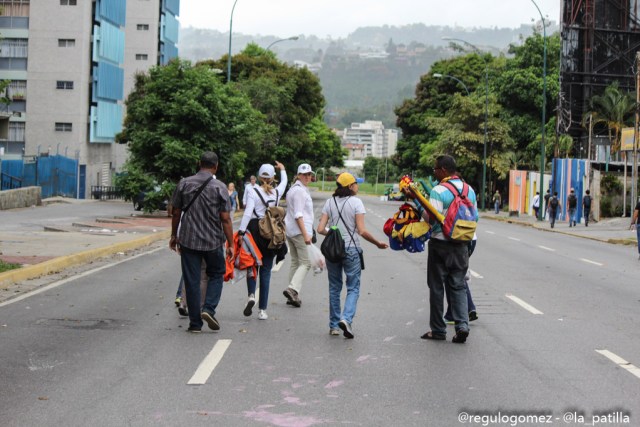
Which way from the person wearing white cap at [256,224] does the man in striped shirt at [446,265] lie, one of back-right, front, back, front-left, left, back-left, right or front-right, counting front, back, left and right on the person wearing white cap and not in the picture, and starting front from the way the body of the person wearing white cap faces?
back-right

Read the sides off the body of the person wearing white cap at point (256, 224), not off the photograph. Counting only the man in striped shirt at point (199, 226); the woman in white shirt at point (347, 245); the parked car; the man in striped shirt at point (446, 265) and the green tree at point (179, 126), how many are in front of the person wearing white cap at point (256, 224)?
2

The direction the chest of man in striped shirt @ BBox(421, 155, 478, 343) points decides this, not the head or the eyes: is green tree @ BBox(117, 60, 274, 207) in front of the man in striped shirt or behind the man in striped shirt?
in front

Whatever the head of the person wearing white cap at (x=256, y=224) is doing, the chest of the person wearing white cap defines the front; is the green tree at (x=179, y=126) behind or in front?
in front

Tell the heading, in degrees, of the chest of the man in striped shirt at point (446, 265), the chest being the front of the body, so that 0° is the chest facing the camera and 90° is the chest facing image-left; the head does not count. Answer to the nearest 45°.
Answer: approximately 135°

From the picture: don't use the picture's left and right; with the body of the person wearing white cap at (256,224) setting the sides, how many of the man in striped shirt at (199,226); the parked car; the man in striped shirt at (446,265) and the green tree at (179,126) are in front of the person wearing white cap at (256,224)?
2

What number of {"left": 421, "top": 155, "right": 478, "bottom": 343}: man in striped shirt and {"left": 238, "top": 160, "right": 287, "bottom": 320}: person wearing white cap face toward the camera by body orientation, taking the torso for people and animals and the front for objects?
0

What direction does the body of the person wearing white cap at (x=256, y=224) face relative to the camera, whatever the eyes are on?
away from the camera

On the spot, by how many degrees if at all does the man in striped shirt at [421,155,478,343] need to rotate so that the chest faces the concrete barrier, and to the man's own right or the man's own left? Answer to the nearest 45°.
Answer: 0° — they already face it

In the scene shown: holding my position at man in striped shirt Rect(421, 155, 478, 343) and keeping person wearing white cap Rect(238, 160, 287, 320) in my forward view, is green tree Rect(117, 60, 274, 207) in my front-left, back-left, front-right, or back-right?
front-right
